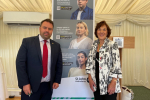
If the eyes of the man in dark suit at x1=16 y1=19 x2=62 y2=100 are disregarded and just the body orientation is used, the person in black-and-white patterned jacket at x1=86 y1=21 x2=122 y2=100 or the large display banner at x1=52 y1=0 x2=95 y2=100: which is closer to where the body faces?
the person in black-and-white patterned jacket

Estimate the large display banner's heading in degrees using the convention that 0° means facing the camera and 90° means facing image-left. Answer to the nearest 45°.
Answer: approximately 0°

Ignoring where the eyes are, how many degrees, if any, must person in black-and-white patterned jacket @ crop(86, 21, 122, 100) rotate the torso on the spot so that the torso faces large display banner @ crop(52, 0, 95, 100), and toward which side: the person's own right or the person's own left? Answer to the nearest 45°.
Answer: approximately 90° to the person's own right

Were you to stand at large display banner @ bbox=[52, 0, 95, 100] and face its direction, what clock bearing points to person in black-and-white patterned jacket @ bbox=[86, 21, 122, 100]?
The person in black-and-white patterned jacket is roughly at 11 o'clock from the large display banner.

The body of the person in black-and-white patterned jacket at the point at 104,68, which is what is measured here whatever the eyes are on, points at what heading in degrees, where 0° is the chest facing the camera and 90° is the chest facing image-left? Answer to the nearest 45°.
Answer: approximately 45°

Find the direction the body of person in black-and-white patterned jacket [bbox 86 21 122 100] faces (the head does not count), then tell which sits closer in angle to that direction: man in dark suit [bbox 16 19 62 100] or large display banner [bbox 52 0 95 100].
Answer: the man in dark suit

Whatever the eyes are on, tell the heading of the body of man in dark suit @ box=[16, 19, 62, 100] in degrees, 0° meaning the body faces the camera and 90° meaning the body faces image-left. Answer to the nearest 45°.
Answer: approximately 315°

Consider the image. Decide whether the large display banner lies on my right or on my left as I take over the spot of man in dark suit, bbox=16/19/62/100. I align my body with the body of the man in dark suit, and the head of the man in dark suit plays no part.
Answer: on my left
